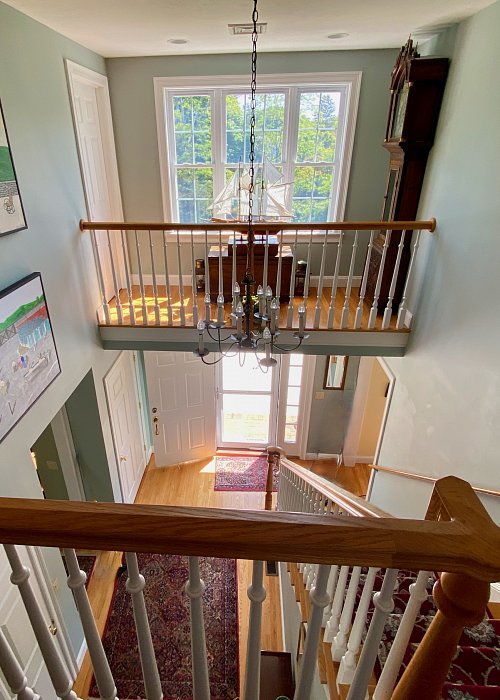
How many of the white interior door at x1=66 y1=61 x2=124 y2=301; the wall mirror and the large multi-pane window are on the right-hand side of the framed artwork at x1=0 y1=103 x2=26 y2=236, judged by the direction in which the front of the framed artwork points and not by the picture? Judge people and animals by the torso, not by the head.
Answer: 0

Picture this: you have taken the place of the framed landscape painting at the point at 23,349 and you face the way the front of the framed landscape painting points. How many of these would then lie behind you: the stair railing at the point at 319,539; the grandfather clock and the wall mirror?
0

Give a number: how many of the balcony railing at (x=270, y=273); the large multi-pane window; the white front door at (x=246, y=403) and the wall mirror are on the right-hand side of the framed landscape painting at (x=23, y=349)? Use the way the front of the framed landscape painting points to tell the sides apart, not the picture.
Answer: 0

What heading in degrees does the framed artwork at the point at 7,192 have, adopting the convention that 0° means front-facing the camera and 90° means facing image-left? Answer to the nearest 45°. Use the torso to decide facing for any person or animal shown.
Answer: approximately 315°

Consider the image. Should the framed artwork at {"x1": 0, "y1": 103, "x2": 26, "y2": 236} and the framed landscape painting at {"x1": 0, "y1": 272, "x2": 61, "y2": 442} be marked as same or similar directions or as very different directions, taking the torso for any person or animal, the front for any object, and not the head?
same or similar directions

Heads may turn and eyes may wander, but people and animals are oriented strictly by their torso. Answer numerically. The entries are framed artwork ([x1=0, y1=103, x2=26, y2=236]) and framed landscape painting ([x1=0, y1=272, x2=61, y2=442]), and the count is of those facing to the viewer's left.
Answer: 0

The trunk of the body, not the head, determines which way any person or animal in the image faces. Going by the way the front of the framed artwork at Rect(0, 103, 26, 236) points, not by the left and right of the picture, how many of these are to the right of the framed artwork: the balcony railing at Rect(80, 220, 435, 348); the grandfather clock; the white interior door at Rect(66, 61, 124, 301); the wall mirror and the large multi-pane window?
0

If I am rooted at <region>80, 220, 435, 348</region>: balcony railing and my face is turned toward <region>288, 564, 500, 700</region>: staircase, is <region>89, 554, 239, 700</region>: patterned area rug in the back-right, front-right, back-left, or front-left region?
front-right

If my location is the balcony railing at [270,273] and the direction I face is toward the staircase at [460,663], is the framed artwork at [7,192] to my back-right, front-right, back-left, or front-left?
front-right

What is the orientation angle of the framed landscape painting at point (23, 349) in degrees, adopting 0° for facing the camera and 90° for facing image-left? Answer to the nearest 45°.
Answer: approximately 315°

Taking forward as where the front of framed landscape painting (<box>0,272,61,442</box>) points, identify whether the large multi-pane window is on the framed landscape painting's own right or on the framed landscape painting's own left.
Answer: on the framed landscape painting's own left

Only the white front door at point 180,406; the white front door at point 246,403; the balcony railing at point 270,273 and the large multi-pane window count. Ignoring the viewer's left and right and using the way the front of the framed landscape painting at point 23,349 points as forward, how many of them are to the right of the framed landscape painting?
0
